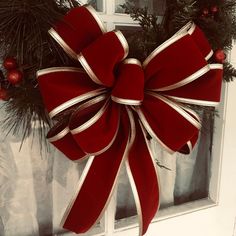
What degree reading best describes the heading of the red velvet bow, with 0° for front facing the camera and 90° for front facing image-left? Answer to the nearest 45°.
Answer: approximately 0°
